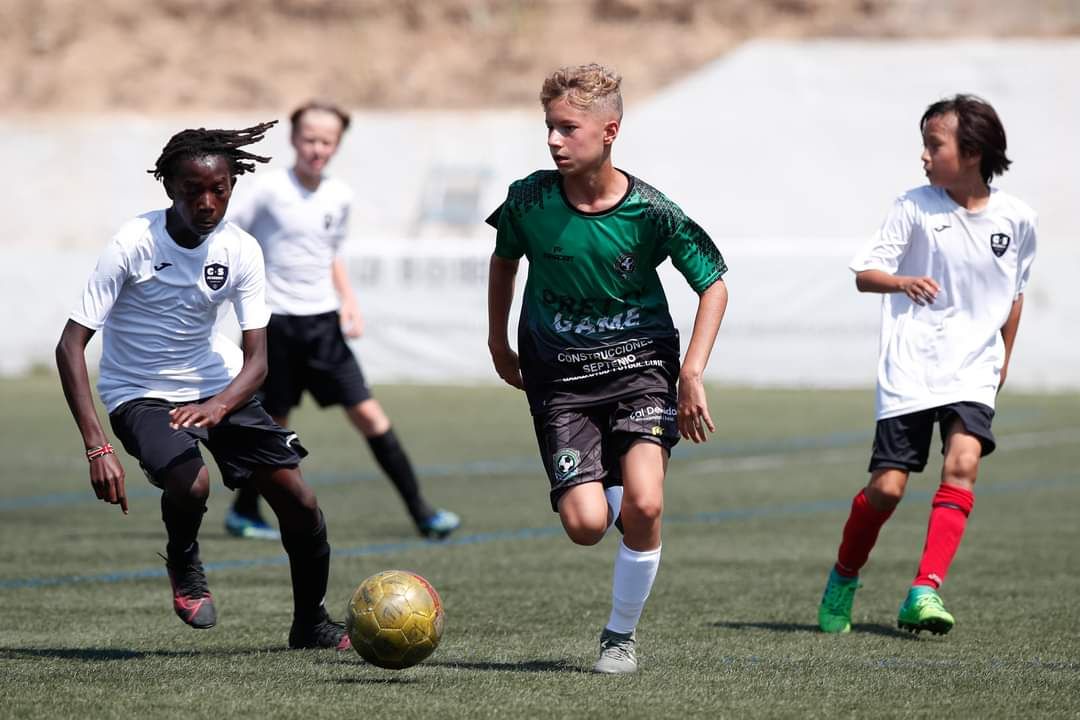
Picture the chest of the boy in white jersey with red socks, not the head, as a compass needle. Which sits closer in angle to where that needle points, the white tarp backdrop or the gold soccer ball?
the gold soccer ball

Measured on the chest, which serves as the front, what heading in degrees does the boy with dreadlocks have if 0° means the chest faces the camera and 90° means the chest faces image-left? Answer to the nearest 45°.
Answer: approximately 315°

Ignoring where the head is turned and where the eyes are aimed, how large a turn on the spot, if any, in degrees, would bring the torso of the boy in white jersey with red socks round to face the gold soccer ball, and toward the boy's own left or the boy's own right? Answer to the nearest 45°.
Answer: approximately 45° to the boy's own right

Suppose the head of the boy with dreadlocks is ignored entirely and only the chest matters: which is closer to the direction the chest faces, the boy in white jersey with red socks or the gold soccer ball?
the gold soccer ball

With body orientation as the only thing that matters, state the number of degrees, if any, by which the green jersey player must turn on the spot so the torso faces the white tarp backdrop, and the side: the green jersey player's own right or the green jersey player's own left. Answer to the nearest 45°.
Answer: approximately 180°

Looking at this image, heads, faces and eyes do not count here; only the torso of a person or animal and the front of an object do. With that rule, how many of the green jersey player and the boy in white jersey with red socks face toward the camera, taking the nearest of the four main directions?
2

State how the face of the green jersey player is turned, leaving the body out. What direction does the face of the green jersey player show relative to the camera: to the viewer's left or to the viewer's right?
to the viewer's left

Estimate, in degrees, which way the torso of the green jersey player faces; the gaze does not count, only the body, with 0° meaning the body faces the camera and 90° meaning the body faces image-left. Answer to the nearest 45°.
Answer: approximately 0°

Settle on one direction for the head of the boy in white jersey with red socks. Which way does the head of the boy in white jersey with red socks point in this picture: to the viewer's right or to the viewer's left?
to the viewer's left

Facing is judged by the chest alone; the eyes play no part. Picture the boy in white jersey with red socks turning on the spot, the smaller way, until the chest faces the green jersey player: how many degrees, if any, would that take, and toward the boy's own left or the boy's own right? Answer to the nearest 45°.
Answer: approximately 45° to the boy's own right

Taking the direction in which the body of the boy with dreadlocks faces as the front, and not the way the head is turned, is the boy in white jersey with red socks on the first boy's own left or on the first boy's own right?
on the first boy's own left
